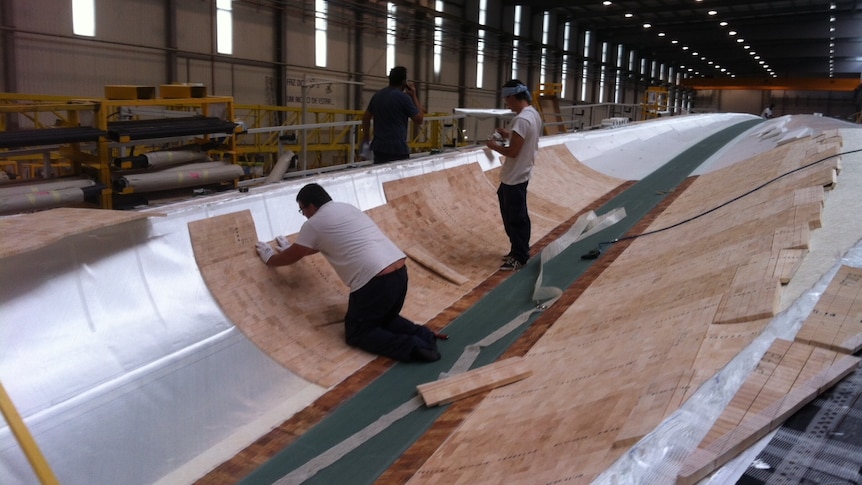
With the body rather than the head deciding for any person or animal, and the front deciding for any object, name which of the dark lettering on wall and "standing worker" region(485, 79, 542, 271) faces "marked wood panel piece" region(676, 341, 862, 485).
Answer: the dark lettering on wall

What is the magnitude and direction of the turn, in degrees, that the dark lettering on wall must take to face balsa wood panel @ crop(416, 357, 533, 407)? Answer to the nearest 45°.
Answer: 0° — it already faces it

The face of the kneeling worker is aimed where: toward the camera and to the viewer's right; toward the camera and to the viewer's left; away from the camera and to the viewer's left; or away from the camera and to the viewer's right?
away from the camera and to the viewer's left

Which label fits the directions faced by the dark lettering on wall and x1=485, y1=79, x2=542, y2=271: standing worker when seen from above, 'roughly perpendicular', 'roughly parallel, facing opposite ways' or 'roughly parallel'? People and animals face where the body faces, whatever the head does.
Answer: roughly perpendicular

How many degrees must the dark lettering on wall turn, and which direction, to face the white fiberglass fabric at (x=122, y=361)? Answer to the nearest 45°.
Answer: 0° — it already faces it

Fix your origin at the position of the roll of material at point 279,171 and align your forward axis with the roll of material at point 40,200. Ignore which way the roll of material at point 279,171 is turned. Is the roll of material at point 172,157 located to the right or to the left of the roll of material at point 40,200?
right

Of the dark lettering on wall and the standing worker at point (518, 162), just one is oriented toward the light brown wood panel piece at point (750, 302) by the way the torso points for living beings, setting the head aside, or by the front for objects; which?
the dark lettering on wall

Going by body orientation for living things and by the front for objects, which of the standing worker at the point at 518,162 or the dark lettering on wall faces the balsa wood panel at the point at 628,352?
the dark lettering on wall

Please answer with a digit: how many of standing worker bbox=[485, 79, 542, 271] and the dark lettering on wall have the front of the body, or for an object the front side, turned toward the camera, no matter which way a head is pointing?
1

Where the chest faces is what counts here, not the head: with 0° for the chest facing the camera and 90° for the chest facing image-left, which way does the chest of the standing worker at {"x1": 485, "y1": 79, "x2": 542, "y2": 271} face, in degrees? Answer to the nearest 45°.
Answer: approximately 90°

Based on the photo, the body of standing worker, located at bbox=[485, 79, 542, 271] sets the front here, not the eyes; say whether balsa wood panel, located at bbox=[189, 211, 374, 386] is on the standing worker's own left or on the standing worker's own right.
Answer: on the standing worker's own left

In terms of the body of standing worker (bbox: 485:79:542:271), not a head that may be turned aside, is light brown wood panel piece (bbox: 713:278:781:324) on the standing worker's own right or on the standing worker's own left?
on the standing worker's own left
